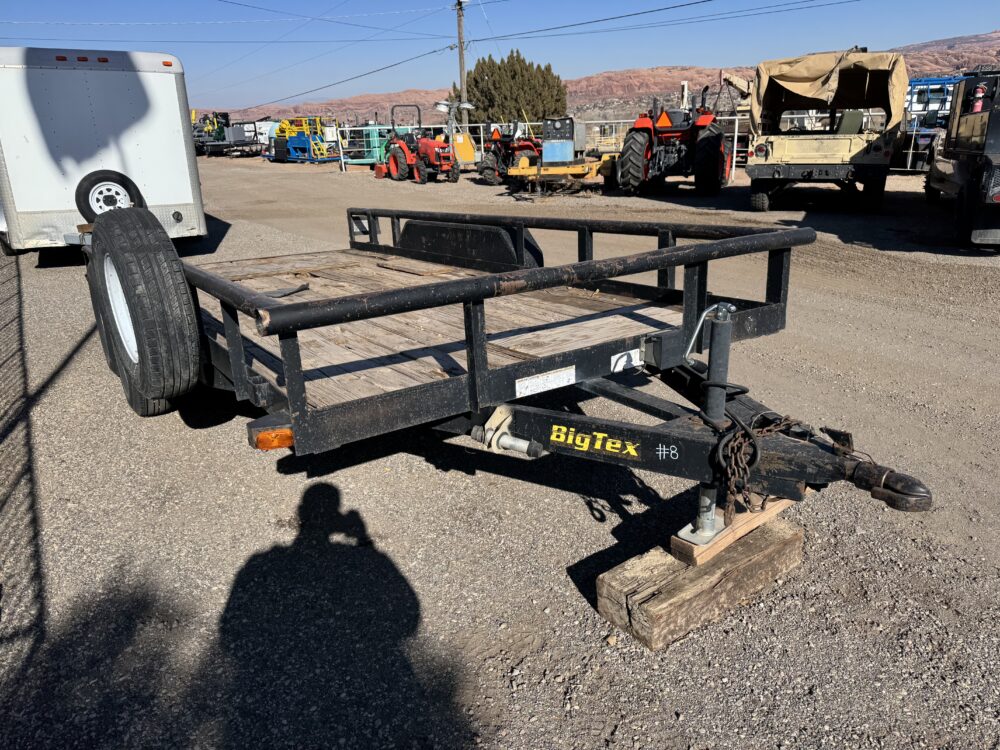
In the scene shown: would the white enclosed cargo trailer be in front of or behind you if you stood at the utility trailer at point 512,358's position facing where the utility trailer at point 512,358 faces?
behind

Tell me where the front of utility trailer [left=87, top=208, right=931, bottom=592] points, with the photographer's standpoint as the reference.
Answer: facing the viewer and to the right of the viewer

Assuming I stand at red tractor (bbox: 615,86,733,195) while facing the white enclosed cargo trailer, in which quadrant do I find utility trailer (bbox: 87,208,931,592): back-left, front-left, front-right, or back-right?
front-left

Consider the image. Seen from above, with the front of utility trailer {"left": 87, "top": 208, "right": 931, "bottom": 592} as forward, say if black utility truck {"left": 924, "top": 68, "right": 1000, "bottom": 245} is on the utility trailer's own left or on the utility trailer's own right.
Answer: on the utility trailer's own left

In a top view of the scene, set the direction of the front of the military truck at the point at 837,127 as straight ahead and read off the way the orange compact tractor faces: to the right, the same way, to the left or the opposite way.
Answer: to the right

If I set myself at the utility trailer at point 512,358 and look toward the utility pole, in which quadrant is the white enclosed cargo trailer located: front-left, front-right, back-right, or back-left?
front-left
